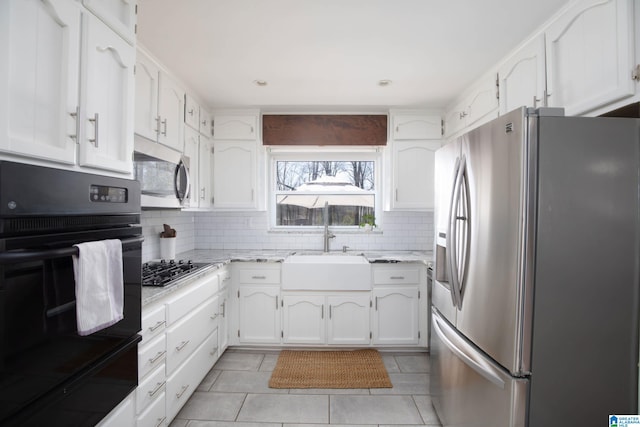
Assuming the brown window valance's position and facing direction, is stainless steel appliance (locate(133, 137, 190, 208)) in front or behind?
in front

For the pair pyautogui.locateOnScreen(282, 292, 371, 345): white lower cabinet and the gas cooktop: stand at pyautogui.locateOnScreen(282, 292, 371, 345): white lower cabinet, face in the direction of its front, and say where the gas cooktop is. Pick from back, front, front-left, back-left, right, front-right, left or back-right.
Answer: front-right

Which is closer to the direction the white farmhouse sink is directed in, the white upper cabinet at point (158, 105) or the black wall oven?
the black wall oven

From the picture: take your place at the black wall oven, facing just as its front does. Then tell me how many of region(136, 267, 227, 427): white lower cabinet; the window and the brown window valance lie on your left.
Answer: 3

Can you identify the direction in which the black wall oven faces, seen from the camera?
facing the viewer and to the right of the viewer

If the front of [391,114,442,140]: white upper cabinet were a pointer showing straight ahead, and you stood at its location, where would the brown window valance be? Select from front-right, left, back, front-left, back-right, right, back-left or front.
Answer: right

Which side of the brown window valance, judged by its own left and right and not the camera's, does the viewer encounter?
front

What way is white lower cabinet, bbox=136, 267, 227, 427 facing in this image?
to the viewer's right

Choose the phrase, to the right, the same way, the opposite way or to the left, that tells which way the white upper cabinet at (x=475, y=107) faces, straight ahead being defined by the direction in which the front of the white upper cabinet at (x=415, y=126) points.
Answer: to the right

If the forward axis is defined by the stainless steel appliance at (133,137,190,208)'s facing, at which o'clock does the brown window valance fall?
The brown window valance is roughly at 10 o'clock from the stainless steel appliance.

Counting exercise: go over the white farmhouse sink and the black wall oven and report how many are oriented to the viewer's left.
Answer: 0

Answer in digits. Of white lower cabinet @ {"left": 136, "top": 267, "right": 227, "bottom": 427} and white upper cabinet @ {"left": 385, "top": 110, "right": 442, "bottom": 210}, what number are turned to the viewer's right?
1

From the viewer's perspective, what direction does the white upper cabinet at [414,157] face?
toward the camera

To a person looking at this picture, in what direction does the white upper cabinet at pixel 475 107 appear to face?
facing to the left of the viewer

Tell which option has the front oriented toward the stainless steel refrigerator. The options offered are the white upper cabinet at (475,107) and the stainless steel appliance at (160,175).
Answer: the stainless steel appliance
